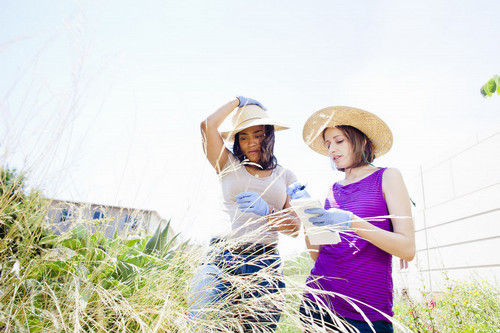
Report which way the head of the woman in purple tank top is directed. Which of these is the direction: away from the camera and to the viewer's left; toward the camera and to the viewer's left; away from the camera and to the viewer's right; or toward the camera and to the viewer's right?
toward the camera and to the viewer's left

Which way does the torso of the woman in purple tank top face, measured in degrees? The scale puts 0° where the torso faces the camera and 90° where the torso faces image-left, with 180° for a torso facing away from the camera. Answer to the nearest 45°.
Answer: approximately 45°
